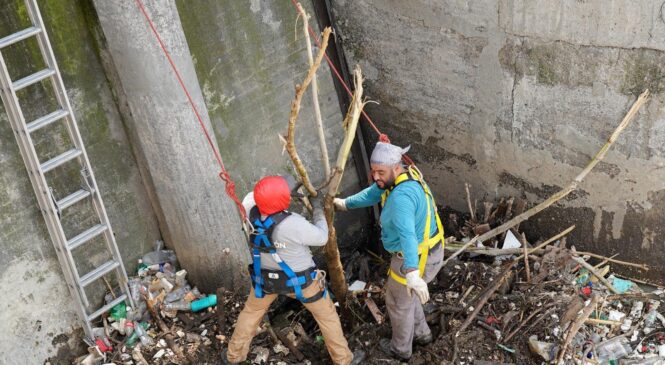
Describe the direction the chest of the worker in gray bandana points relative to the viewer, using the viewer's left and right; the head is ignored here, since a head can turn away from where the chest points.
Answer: facing to the left of the viewer

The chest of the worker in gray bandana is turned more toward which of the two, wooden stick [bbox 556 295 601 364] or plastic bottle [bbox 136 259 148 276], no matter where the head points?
the plastic bottle

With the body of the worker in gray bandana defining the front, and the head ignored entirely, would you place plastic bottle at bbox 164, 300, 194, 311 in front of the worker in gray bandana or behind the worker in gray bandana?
in front

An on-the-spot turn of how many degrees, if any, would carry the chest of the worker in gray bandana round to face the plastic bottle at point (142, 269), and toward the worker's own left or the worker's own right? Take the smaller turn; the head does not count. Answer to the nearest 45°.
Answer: approximately 45° to the worker's own right

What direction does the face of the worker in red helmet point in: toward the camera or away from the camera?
away from the camera

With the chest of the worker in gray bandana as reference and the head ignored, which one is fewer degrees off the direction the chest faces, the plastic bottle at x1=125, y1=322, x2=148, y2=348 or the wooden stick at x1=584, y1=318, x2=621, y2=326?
the plastic bottle

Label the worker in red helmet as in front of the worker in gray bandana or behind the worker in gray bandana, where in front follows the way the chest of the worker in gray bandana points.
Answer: in front

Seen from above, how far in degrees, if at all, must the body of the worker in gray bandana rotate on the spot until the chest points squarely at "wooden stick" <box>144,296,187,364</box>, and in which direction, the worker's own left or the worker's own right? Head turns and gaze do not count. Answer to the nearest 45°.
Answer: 0° — they already face it

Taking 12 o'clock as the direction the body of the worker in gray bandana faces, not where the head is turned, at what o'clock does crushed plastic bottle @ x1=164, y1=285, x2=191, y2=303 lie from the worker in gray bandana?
The crushed plastic bottle is roughly at 1 o'clock from the worker in gray bandana.

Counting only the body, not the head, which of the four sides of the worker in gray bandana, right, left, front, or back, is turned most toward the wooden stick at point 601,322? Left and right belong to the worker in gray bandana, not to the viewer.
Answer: back

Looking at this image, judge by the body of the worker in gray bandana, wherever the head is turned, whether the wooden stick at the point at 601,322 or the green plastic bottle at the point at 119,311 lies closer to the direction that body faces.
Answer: the green plastic bottle

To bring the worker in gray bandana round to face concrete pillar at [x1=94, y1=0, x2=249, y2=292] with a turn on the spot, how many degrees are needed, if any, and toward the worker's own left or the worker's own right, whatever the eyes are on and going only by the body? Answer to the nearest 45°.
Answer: approximately 45° to the worker's own right

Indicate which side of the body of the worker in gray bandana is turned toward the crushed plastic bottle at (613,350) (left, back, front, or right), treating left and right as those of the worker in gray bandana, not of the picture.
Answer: back
